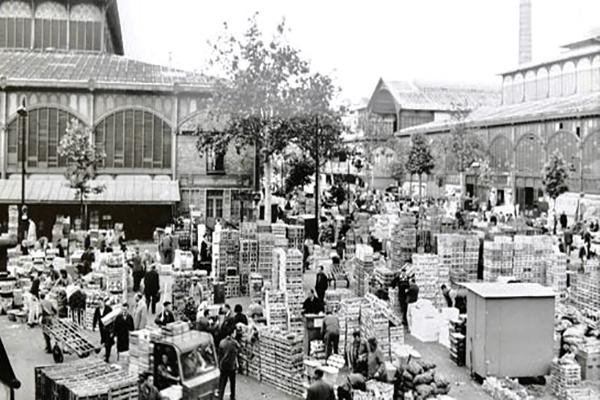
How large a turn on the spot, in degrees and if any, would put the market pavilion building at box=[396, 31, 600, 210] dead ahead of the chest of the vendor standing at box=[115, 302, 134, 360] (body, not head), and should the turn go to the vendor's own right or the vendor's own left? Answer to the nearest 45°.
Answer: approximately 135° to the vendor's own left

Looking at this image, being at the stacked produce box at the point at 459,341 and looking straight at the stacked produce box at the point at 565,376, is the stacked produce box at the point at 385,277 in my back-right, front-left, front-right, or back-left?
back-left

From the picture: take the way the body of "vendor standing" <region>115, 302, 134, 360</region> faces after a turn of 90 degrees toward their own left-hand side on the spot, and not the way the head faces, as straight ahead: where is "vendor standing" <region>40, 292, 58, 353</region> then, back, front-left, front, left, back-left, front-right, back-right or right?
back-left

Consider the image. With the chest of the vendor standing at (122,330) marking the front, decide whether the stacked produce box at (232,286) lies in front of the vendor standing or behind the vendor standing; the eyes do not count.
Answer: behind

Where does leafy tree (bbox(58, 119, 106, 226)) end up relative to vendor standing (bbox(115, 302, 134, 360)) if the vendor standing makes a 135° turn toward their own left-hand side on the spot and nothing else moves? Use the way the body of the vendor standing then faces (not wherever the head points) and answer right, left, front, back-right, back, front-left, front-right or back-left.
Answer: front-left

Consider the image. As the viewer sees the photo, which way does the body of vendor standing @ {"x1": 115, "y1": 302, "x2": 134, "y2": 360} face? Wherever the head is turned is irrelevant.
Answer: toward the camera

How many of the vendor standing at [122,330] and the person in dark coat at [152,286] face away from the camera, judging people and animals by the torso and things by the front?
1

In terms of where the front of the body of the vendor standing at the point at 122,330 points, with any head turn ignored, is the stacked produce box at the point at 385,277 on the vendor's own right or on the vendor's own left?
on the vendor's own left

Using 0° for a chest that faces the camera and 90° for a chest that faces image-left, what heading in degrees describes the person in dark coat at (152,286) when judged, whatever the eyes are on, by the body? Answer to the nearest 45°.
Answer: approximately 180°

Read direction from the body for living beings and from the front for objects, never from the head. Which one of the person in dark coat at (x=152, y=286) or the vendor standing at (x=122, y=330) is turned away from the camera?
the person in dark coat

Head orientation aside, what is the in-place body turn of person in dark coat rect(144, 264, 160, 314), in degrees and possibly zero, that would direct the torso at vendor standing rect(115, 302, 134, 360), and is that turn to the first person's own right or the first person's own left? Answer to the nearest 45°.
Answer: approximately 180°
